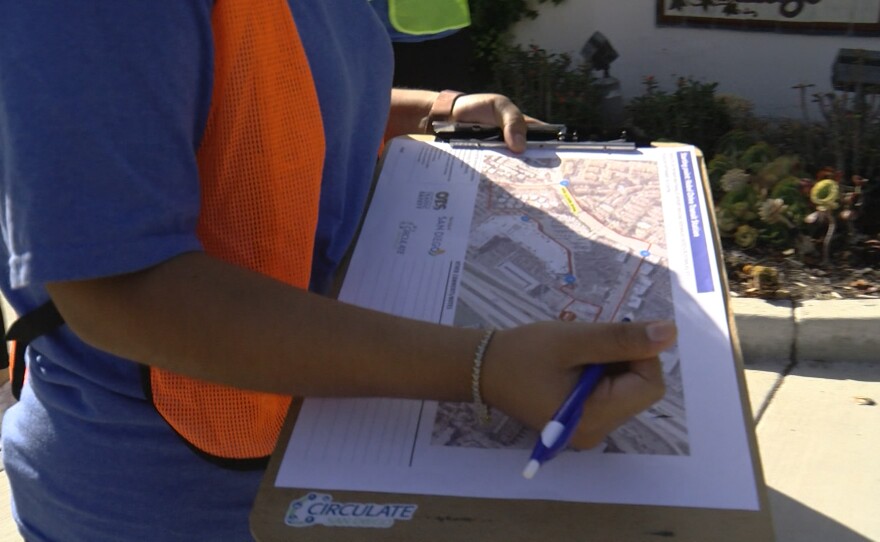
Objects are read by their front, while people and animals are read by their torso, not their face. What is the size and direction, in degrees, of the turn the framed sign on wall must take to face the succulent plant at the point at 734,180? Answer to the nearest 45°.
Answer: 0° — it already faces it

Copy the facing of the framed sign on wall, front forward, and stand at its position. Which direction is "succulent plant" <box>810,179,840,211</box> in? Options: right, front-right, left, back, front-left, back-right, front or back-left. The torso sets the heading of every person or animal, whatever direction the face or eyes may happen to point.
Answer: front

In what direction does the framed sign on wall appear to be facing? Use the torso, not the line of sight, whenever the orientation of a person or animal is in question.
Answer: toward the camera

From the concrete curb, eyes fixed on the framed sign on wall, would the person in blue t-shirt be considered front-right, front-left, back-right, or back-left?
back-left

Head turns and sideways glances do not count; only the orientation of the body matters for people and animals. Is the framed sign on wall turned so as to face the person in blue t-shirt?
yes

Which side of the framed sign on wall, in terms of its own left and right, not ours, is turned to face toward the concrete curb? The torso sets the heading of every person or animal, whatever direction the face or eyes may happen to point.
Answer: front

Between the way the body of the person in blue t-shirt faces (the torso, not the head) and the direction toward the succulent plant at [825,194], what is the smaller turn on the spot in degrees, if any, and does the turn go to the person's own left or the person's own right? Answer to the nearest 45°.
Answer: approximately 45° to the person's own left

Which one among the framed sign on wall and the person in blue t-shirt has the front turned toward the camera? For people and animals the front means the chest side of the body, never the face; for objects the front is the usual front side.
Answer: the framed sign on wall

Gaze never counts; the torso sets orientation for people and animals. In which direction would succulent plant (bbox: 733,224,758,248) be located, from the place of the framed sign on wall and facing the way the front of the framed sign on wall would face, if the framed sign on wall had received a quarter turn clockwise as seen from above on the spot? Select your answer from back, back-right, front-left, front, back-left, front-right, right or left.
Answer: left

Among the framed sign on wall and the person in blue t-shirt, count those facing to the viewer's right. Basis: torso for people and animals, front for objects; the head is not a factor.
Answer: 1

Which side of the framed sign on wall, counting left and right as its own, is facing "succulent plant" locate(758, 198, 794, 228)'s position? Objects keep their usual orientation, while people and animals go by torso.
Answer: front

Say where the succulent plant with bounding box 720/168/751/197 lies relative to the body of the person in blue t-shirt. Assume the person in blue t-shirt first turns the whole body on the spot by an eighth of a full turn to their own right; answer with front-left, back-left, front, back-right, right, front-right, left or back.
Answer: left

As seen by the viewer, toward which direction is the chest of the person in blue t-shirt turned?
to the viewer's right

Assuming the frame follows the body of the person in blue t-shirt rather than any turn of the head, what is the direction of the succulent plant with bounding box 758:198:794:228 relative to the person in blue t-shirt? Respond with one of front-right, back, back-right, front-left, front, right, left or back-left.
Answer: front-left

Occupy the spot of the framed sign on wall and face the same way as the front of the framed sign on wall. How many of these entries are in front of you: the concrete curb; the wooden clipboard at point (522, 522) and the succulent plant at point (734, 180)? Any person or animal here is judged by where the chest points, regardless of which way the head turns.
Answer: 3
